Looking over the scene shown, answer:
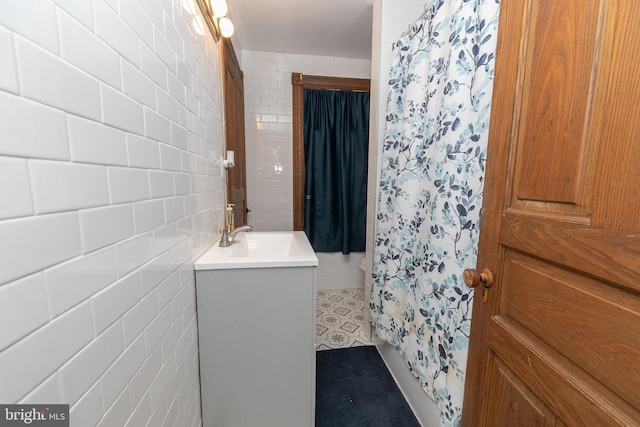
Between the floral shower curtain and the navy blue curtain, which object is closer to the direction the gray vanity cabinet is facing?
the floral shower curtain

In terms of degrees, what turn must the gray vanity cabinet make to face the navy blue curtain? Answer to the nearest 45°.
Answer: approximately 45° to its left

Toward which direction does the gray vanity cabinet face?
to the viewer's right

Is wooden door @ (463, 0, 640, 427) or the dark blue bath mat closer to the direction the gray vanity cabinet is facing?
the dark blue bath mat

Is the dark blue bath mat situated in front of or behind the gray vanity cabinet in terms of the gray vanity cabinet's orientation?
in front

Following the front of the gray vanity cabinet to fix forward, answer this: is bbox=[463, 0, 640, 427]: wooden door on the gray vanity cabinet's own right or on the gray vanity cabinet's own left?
on the gray vanity cabinet's own right

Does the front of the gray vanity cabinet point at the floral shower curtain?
yes

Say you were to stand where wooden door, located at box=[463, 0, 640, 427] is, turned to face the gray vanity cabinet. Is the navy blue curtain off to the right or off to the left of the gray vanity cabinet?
right
